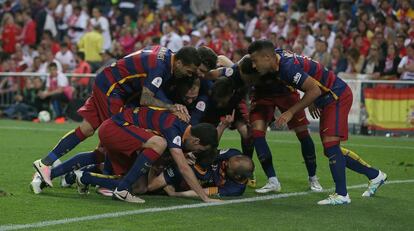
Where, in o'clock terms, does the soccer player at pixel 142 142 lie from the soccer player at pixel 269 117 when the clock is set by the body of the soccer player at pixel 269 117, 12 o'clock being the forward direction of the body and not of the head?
the soccer player at pixel 142 142 is roughly at 12 o'clock from the soccer player at pixel 269 117.

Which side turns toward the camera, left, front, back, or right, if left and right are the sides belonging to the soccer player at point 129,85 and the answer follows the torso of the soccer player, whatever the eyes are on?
right

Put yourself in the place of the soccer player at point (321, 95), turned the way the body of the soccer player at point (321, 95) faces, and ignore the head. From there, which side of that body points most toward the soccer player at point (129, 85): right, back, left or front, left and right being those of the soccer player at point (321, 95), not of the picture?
front

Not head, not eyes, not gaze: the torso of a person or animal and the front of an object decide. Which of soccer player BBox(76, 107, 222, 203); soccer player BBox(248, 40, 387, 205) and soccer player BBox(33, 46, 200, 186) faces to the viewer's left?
soccer player BBox(248, 40, 387, 205)

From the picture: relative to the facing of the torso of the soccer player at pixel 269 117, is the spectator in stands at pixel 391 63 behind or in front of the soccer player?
behind

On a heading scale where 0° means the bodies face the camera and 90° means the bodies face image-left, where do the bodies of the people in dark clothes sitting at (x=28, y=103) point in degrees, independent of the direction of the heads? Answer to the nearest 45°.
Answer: approximately 45°

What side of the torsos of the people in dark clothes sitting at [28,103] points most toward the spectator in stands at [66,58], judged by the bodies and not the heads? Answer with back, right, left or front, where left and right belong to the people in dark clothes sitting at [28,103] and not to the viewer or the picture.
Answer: back

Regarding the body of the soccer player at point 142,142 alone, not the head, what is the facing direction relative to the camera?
to the viewer's right

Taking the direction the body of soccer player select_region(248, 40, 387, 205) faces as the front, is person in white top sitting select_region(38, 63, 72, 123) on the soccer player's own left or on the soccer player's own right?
on the soccer player's own right

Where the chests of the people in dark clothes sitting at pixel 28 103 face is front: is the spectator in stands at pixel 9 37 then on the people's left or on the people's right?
on the people's right

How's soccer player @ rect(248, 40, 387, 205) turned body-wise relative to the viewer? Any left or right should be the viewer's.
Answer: facing to the left of the viewer
